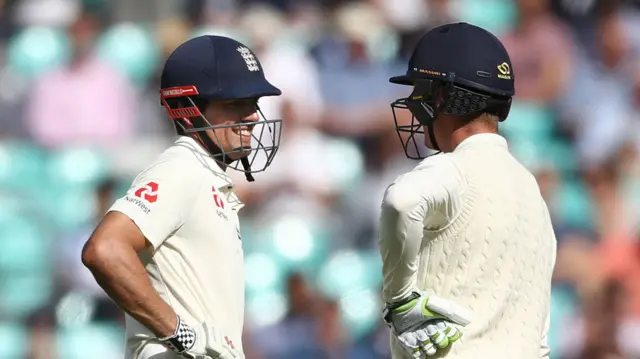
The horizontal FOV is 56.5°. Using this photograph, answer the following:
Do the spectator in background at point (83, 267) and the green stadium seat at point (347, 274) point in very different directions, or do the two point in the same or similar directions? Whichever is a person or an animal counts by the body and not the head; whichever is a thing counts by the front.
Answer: same or similar directions

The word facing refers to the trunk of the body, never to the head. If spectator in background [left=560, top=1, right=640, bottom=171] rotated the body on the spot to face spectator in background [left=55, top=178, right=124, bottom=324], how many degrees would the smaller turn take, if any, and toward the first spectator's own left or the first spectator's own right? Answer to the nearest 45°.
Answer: approximately 45° to the first spectator's own right

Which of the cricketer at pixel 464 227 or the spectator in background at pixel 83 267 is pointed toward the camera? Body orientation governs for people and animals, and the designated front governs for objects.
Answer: the spectator in background

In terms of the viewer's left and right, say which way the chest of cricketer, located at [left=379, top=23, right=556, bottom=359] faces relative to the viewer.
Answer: facing away from the viewer and to the left of the viewer

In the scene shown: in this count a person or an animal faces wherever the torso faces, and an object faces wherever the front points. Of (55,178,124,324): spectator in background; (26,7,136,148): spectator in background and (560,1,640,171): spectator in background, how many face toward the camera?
3

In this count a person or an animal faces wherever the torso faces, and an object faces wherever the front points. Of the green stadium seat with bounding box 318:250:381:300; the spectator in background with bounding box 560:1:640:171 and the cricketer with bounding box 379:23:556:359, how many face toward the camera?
2

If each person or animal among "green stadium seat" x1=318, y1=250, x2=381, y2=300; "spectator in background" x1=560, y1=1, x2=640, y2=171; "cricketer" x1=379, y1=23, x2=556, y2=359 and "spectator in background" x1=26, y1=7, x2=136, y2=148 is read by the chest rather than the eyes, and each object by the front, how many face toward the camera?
3

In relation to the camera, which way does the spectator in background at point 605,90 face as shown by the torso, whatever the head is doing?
toward the camera

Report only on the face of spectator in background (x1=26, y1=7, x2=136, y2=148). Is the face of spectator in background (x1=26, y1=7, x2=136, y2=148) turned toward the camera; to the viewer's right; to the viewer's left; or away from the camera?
toward the camera

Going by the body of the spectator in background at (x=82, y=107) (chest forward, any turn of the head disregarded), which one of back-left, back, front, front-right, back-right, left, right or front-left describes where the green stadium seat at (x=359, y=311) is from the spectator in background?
front-left

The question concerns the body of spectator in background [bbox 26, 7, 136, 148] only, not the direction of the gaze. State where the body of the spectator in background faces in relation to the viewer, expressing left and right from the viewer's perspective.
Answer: facing the viewer

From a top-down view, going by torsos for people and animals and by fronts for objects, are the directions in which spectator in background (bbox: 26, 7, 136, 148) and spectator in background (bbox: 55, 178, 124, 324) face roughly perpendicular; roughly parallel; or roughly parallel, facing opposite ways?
roughly parallel

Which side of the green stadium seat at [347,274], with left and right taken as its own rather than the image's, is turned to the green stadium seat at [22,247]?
right

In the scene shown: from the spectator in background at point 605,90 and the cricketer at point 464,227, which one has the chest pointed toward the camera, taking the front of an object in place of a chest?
the spectator in background

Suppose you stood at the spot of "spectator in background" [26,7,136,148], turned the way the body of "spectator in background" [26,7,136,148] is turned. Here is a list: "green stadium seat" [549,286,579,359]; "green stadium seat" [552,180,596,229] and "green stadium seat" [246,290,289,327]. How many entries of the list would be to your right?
0

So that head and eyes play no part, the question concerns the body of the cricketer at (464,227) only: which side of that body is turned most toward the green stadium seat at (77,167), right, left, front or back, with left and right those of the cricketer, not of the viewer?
front

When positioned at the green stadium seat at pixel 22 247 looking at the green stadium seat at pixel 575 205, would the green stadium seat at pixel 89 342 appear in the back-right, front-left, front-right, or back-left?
front-right
